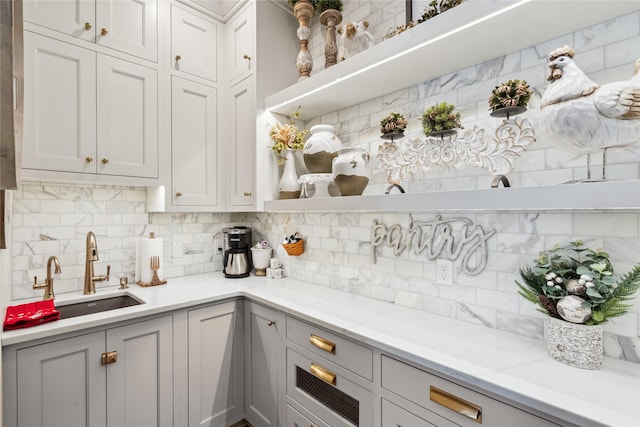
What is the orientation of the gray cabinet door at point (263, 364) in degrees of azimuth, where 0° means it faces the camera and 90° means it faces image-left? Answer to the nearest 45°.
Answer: approximately 45°

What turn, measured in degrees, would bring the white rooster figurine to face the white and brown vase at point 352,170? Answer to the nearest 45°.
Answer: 0° — it already faces it

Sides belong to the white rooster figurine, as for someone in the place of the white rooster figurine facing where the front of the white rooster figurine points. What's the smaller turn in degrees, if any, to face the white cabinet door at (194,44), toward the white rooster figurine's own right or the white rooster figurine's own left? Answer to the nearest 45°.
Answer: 0° — it already faces it

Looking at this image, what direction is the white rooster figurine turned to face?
to the viewer's left

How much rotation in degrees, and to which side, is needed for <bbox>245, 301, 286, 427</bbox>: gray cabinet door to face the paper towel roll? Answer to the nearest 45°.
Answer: approximately 90° to its right
